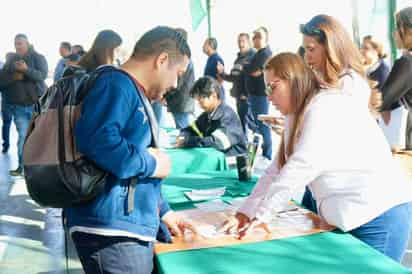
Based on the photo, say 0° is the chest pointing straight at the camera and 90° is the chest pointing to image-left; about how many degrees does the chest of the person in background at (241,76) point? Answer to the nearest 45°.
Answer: approximately 45°

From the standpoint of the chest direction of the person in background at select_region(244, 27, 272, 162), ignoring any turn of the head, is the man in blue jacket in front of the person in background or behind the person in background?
in front

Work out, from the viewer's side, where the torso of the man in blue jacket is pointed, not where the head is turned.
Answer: to the viewer's right

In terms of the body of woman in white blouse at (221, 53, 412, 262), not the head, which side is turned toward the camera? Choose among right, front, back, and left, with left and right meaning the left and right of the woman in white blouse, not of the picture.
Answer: left

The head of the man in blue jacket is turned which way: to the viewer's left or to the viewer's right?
to the viewer's right

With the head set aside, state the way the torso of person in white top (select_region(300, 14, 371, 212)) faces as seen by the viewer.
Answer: to the viewer's left

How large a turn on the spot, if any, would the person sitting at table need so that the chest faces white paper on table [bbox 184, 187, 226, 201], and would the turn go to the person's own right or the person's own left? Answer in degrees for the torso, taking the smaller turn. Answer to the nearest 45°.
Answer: approximately 45° to the person's own left

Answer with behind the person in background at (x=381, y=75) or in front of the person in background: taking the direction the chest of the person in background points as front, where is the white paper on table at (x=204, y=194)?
in front

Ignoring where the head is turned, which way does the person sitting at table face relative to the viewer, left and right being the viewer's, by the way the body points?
facing the viewer and to the left of the viewer
